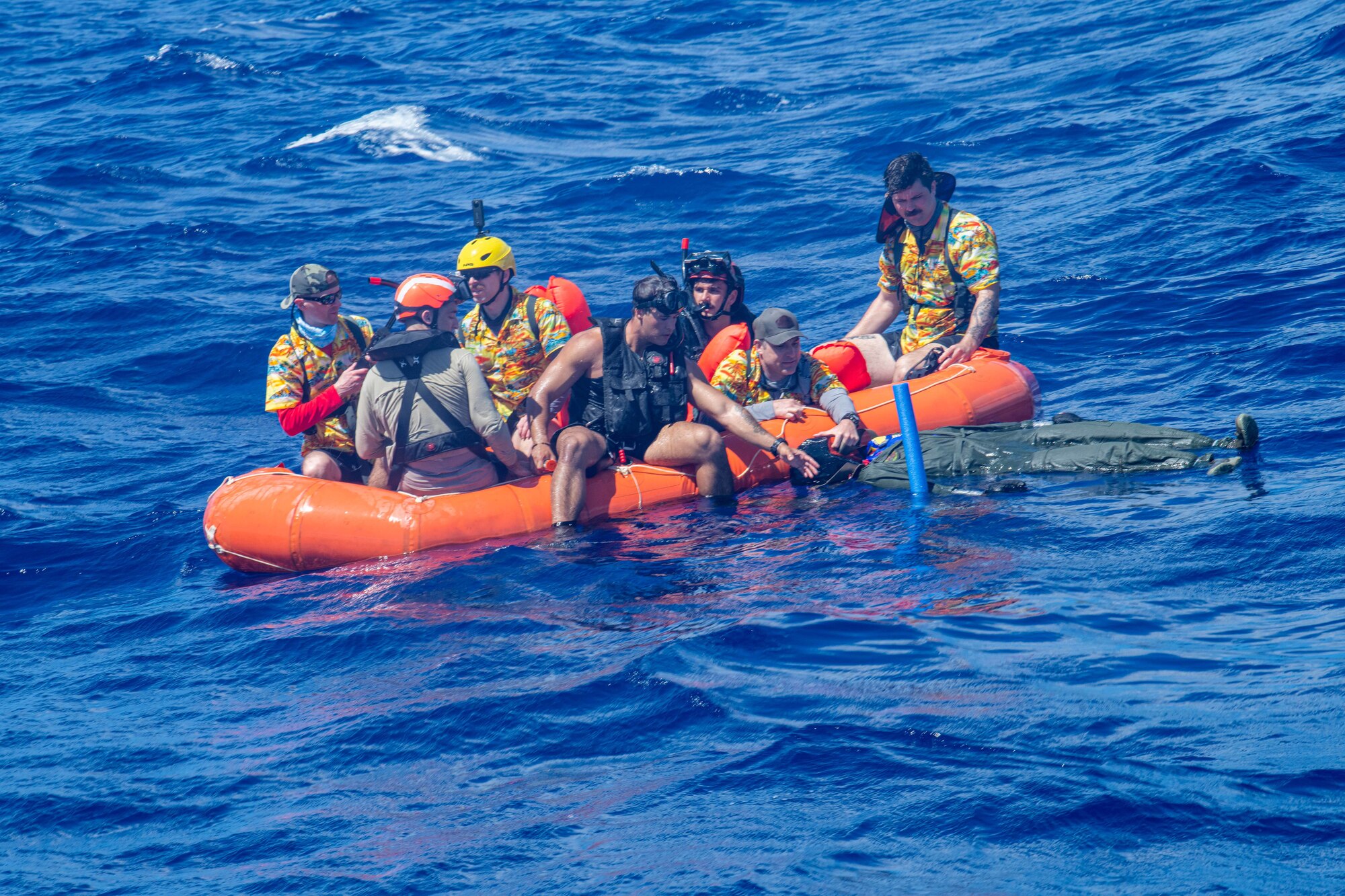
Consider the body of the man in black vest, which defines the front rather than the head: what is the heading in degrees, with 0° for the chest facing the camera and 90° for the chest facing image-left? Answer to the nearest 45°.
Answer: approximately 315°

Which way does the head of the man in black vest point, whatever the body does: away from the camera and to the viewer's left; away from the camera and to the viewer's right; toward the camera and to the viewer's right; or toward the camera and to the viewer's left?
toward the camera and to the viewer's right

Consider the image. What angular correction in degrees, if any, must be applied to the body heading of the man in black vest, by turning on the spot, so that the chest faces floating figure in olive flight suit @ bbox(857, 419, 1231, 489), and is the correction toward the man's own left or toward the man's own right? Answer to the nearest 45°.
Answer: approximately 45° to the man's own left
